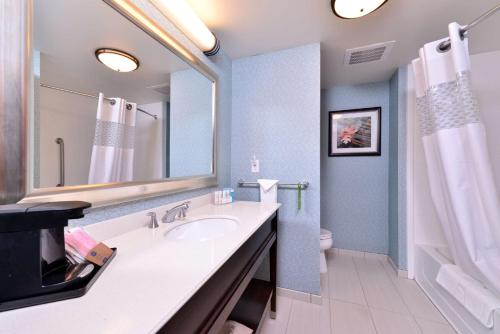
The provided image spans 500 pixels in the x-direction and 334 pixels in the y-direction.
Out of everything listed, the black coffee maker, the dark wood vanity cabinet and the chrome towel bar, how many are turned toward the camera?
1

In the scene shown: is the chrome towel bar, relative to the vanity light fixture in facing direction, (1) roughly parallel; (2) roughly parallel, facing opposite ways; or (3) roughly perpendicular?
roughly perpendicular

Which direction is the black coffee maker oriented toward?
to the viewer's right

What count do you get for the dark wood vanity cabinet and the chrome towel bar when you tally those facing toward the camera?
1

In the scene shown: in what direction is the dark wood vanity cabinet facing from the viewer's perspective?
to the viewer's right

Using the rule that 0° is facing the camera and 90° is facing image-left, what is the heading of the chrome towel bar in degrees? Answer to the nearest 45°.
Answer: approximately 0°

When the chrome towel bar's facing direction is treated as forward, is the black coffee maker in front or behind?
in front

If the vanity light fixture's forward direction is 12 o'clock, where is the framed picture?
The framed picture is roughly at 10 o'clock from the vanity light fixture.

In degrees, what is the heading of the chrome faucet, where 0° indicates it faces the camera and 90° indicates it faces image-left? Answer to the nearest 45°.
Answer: approximately 315°
